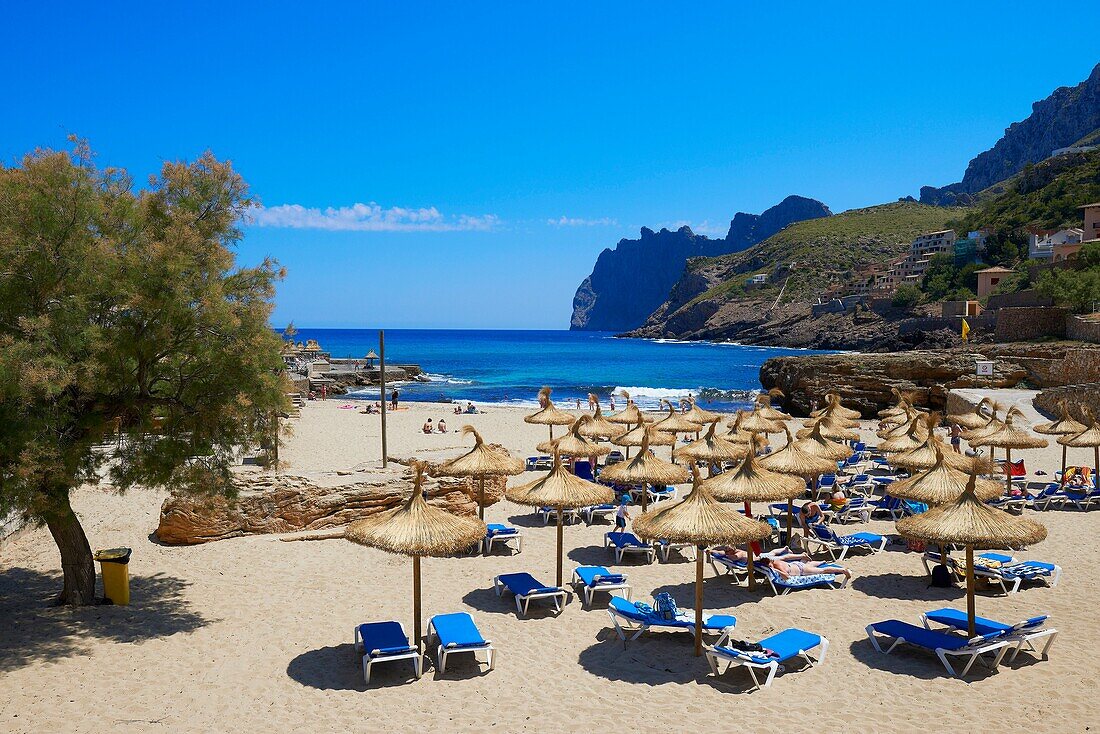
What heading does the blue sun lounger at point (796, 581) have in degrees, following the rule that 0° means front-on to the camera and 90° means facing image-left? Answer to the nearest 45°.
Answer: approximately 270°

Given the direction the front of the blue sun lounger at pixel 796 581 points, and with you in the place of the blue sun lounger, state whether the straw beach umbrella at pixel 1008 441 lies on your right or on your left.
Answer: on your left

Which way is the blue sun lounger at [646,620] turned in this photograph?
to the viewer's right

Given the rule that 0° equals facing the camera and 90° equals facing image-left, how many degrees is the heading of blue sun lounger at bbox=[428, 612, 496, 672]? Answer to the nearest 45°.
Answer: approximately 0°

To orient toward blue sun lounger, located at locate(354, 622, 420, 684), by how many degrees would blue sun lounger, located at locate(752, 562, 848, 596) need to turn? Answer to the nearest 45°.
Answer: approximately 135° to its right

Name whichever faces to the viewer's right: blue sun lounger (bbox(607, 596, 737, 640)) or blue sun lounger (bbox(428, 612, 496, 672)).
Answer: blue sun lounger (bbox(607, 596, 737, 640))

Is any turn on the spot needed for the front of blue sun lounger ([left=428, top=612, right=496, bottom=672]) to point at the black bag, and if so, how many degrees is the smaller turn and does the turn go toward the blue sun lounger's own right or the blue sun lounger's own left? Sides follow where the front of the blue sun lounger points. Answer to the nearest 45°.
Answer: approximately 90° to the blue sun lounger's own left

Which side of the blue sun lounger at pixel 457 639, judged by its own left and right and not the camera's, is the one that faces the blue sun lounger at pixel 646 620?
left
